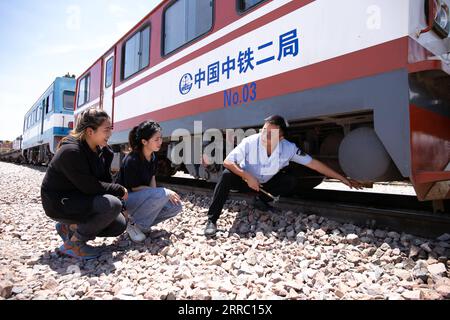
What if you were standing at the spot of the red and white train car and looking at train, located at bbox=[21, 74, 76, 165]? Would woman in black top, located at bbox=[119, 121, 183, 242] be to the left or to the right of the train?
left

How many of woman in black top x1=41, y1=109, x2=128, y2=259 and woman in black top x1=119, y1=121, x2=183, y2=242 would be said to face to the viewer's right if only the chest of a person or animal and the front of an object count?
2

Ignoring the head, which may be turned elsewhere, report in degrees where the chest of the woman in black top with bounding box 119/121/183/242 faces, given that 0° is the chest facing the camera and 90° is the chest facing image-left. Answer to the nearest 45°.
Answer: approximately 270°

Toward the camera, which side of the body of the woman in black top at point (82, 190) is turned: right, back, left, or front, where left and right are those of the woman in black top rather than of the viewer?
right

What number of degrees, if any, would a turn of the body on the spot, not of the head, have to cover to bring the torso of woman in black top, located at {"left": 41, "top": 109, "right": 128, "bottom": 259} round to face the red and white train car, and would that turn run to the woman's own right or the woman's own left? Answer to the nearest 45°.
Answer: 0° — they already face it

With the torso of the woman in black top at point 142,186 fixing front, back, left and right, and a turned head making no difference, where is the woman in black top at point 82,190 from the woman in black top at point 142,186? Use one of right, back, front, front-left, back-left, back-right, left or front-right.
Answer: back-right

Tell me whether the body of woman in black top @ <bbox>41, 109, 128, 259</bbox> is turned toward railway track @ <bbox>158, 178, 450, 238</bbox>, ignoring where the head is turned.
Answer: yes

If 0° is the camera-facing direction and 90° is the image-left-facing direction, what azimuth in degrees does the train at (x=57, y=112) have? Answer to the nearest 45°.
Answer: approximately 315°
